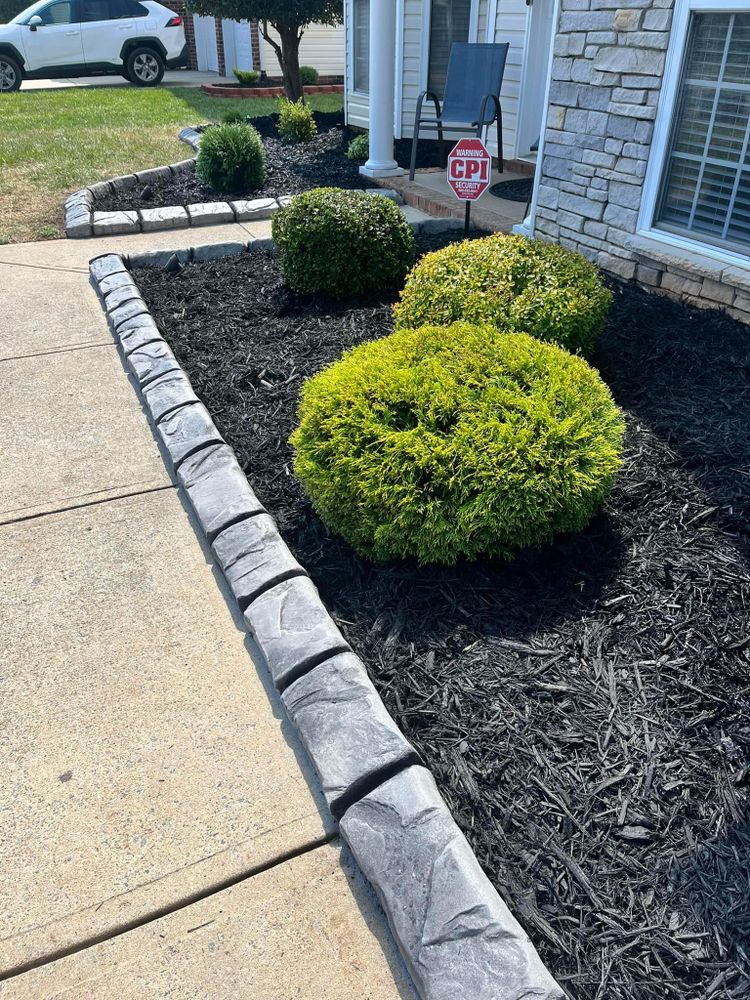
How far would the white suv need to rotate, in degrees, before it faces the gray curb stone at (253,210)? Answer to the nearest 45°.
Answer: approximately 90° to its left

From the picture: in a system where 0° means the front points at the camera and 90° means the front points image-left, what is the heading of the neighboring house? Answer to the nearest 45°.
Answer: approximately 45°

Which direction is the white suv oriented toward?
to the viewer's left

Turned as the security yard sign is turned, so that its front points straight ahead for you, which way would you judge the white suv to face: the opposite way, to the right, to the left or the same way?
to the right

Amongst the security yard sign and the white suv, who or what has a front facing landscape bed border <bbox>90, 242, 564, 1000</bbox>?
the security yard sign

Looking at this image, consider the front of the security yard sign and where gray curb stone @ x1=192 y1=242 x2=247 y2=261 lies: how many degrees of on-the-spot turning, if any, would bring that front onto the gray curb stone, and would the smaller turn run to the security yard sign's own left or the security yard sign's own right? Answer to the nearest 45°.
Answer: approximately 135° to the security yard sign's own right

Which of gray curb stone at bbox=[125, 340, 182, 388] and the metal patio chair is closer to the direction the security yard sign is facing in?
the gray curb stone

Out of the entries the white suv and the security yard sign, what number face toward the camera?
1

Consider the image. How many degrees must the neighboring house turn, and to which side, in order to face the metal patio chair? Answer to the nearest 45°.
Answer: approximately 45° to its left
